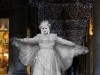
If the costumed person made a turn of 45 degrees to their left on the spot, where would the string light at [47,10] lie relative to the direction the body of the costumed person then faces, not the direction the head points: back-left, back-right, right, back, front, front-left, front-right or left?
back-left

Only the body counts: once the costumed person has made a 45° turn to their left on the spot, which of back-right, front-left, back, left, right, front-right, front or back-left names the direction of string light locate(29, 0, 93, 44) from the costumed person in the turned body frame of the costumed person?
back-left

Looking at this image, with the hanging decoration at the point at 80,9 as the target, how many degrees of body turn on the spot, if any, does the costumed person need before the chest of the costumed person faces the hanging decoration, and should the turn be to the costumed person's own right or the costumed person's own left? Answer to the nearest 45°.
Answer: approximately 180°

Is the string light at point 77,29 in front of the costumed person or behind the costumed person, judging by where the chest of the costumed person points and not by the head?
behind

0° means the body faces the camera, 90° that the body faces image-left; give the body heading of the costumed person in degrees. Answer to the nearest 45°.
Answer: approximately 0°
